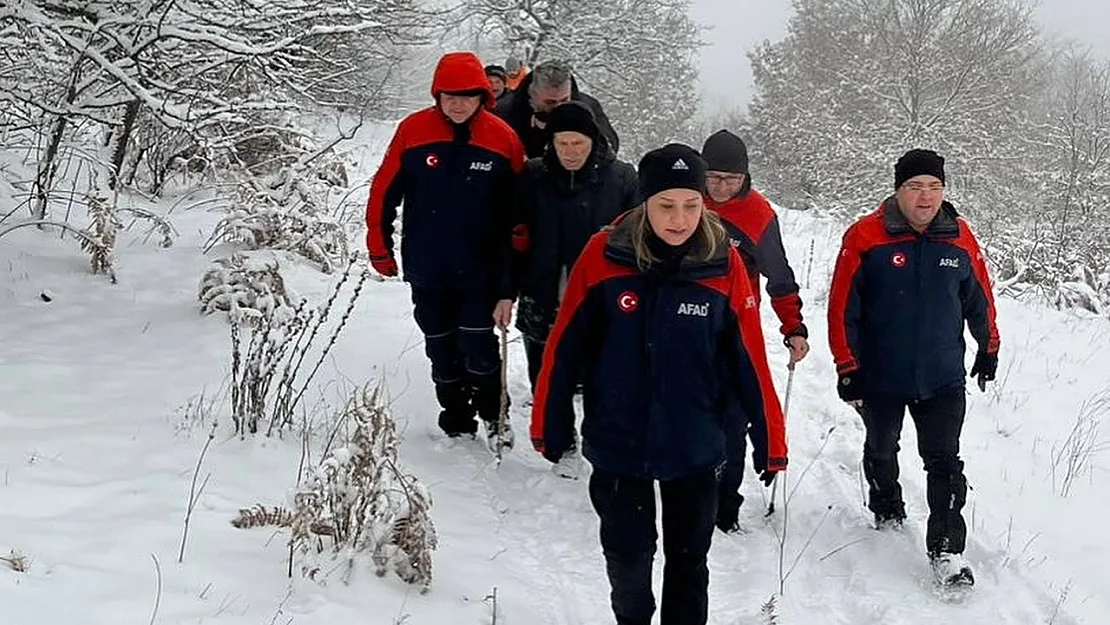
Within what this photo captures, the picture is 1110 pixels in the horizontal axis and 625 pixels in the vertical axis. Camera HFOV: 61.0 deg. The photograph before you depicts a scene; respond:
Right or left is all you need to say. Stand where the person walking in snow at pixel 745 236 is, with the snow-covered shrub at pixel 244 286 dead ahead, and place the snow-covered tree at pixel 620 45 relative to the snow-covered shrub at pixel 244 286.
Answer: right

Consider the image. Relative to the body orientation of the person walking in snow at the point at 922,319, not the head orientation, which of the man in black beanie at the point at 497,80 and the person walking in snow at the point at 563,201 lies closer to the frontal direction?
the person walking in snow

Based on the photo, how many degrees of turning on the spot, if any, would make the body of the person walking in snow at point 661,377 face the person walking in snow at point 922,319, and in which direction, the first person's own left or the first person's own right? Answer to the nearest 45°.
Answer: approximately 135° to the first person's own left

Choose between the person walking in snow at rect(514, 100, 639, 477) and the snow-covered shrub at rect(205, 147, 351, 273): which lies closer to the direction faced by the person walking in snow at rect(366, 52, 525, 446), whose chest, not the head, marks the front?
the person walking in snow

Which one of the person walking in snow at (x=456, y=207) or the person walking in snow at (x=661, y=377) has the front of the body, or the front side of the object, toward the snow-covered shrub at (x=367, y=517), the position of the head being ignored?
the person walking in snow at (x=456, y=207)

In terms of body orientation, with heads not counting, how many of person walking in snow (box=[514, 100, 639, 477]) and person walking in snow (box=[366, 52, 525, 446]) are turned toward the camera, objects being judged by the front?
2

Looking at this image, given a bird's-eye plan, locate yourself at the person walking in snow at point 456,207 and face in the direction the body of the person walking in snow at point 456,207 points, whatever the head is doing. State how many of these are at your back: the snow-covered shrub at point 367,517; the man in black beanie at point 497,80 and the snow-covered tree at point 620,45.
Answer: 2

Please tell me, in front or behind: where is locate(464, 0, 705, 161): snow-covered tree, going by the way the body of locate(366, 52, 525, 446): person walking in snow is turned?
behind

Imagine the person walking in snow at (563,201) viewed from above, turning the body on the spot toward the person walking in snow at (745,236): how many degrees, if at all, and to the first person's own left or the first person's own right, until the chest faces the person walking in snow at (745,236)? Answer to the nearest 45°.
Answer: approximately 90° to the first person's own left
